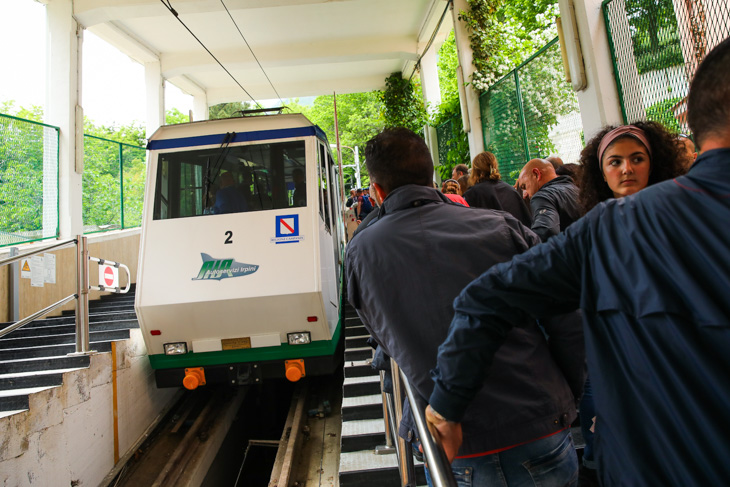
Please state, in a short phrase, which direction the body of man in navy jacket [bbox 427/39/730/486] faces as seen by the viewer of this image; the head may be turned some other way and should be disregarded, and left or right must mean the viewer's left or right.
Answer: facing away from the viewer

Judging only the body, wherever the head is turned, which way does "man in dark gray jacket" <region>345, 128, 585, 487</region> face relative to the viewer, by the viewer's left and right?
facing away from the viewer and to the left of the viewer

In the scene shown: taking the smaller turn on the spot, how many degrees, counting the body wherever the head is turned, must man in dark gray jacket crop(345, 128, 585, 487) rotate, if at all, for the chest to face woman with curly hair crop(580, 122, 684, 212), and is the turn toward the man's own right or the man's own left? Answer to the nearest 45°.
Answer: approximately 90° to the man's own right

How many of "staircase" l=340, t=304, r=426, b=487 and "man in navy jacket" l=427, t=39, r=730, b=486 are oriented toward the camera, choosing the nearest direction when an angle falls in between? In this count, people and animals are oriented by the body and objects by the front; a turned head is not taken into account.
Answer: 1

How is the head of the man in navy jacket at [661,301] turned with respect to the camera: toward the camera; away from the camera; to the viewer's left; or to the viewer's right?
away from the camera
